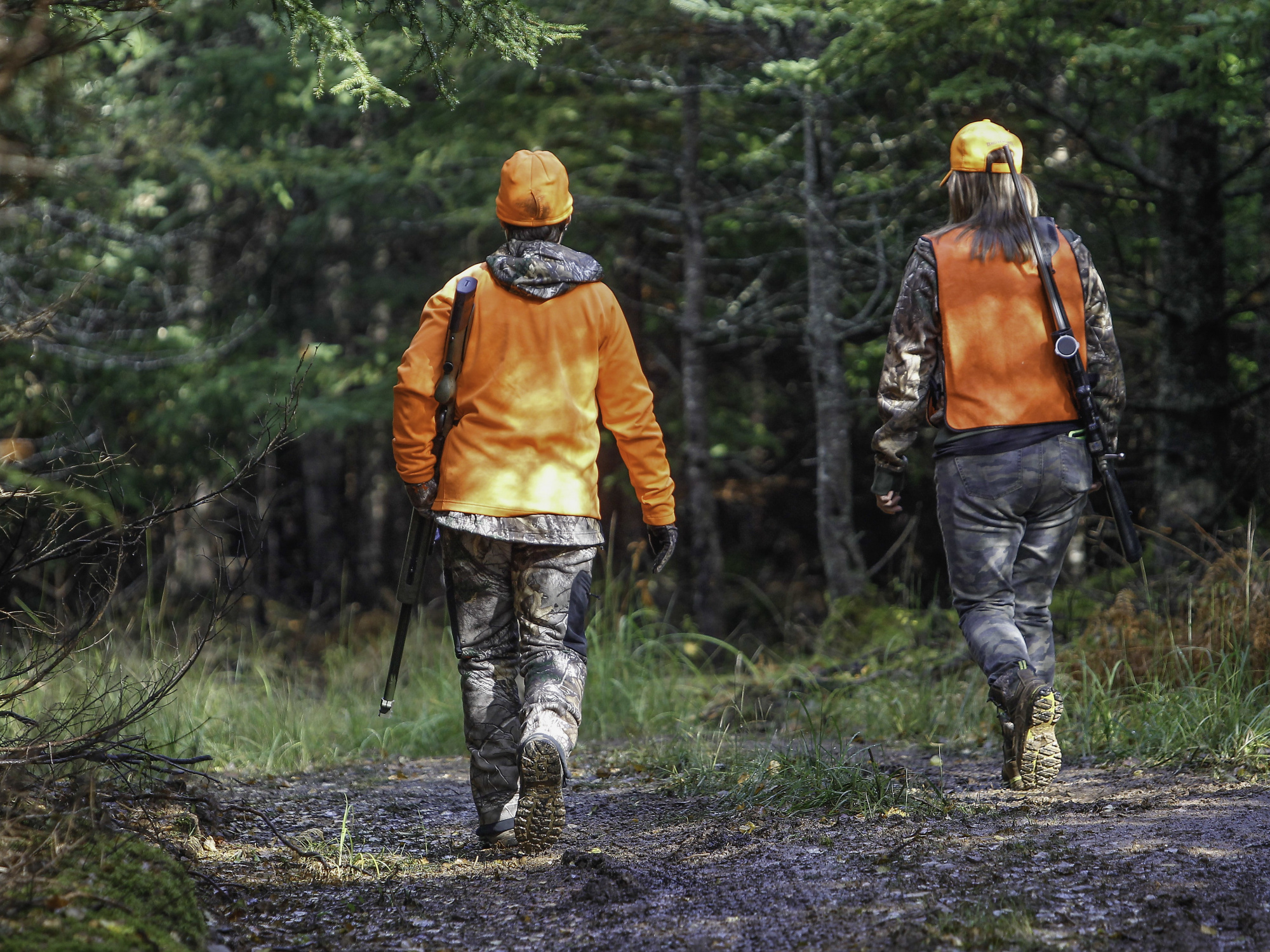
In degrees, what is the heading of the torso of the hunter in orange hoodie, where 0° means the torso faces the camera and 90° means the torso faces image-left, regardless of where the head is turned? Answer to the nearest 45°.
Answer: approximately 180°

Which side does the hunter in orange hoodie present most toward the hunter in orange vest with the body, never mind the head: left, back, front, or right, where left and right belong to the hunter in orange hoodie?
right
